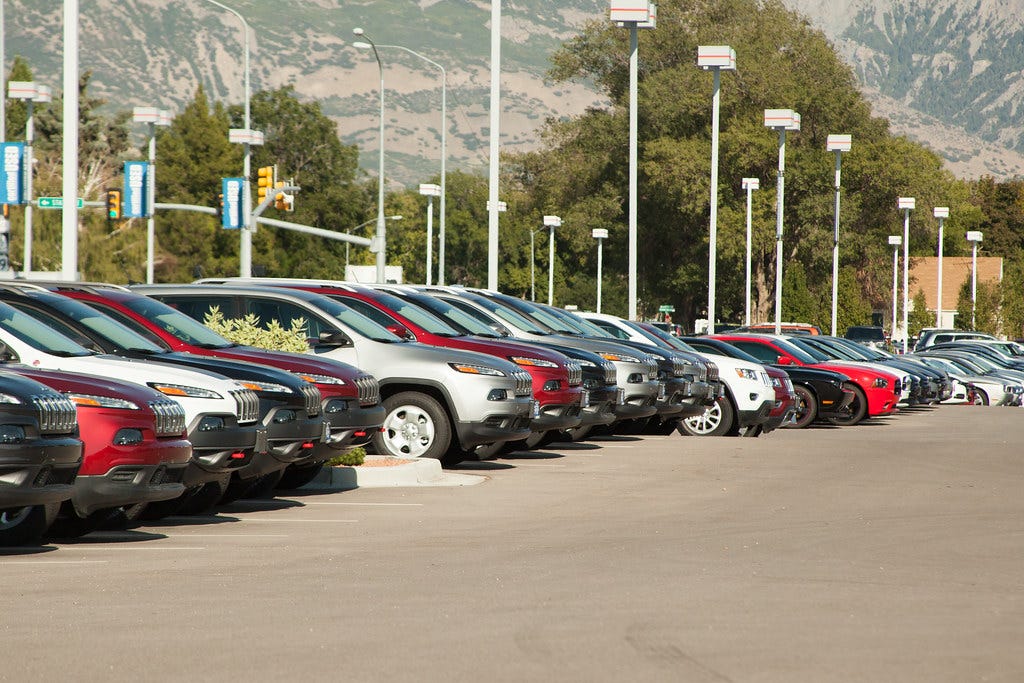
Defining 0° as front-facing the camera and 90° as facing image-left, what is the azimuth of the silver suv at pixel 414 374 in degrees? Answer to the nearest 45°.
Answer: approximately 315°

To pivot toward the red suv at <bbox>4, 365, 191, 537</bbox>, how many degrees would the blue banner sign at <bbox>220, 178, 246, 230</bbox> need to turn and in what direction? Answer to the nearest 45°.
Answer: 0° — it already faces it

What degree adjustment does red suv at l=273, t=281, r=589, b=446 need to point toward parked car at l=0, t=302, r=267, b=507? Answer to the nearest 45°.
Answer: approximately 90° to its right

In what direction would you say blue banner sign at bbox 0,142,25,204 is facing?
toward the camera

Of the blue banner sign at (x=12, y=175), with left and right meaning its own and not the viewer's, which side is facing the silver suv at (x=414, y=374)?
front

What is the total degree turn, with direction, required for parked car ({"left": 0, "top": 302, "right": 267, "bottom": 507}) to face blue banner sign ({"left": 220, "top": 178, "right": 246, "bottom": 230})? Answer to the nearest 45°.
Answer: approximately 135° to its left

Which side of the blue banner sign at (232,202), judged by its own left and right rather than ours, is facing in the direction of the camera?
front

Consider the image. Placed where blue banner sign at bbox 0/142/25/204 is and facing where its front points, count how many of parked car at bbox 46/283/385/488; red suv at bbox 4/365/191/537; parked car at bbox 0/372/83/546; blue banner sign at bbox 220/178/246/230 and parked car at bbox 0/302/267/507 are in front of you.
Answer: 4

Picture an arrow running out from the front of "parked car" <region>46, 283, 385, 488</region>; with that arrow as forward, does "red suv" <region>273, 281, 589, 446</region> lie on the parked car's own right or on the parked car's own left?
on the parked car's own left

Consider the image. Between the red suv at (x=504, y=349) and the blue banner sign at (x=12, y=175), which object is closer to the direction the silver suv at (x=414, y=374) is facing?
the red suv

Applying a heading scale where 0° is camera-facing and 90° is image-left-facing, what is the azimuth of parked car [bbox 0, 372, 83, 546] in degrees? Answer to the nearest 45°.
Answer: approximately 315°

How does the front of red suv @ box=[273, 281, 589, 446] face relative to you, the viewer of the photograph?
facing the viewer and to the right of the viewer

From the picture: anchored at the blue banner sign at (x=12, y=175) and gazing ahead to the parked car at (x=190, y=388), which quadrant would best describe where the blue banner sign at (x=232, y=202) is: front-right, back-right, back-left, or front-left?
back-left
